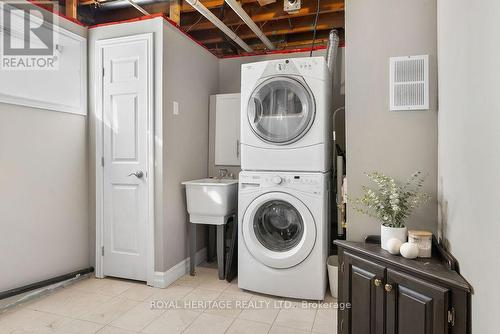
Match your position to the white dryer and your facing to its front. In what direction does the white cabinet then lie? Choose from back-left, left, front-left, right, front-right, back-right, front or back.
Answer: back-right

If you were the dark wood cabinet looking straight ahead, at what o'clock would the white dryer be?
The white dryer is roughly at 3 o'clock from the dark wood cabinet.

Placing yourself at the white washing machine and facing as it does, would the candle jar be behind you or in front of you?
in front

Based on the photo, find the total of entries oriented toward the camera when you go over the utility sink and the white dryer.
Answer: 2
